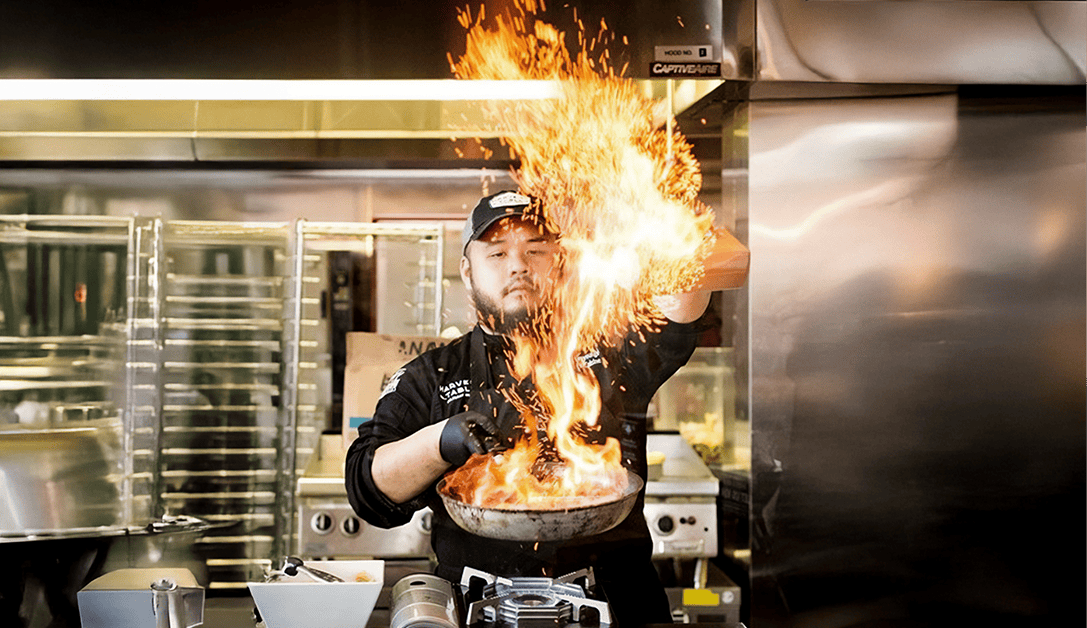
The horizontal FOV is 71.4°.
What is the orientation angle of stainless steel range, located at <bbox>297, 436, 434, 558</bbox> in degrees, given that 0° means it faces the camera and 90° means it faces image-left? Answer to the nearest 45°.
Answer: approximately 0°

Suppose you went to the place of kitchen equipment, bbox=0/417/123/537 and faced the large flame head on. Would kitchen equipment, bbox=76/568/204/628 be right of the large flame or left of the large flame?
right

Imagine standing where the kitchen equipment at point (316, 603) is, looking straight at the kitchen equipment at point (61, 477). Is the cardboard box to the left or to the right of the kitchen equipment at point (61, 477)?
right

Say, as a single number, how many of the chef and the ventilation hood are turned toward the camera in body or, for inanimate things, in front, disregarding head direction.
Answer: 2

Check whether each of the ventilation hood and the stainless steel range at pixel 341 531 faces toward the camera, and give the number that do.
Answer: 2

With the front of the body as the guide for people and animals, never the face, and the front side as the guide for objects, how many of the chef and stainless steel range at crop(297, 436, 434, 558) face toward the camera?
2
